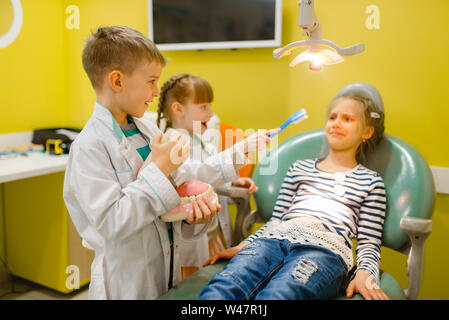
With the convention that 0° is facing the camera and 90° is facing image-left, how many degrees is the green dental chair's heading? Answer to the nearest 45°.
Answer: approximately 45°

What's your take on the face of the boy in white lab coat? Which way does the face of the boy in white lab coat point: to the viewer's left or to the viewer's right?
to the viewer's right

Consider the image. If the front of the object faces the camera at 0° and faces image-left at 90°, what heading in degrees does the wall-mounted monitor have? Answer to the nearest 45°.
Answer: approximately 0°

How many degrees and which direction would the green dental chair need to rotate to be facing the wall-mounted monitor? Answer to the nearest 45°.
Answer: approximately 90° to its right

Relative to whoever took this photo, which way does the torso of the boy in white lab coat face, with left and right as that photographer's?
facing to the right of the viewer

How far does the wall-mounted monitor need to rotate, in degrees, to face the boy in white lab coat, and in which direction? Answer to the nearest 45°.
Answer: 0° — it already faces them

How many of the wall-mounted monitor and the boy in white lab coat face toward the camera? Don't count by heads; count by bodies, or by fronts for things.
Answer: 1

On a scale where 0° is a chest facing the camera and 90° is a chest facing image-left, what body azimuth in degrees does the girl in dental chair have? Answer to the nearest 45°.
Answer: approximately 45°

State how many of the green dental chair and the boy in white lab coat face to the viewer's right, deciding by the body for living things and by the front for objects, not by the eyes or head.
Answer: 1

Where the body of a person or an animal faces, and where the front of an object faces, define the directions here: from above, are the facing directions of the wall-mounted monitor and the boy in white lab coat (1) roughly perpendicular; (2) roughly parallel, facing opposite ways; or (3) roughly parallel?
roughly perpendicular
